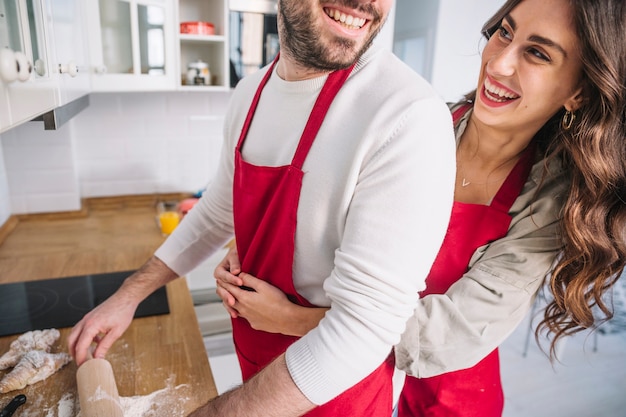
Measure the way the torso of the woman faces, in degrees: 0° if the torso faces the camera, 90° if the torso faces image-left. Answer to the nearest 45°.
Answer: approximately 45°

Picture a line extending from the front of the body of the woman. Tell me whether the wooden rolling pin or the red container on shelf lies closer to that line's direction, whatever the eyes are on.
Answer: the wooden rolling pin
